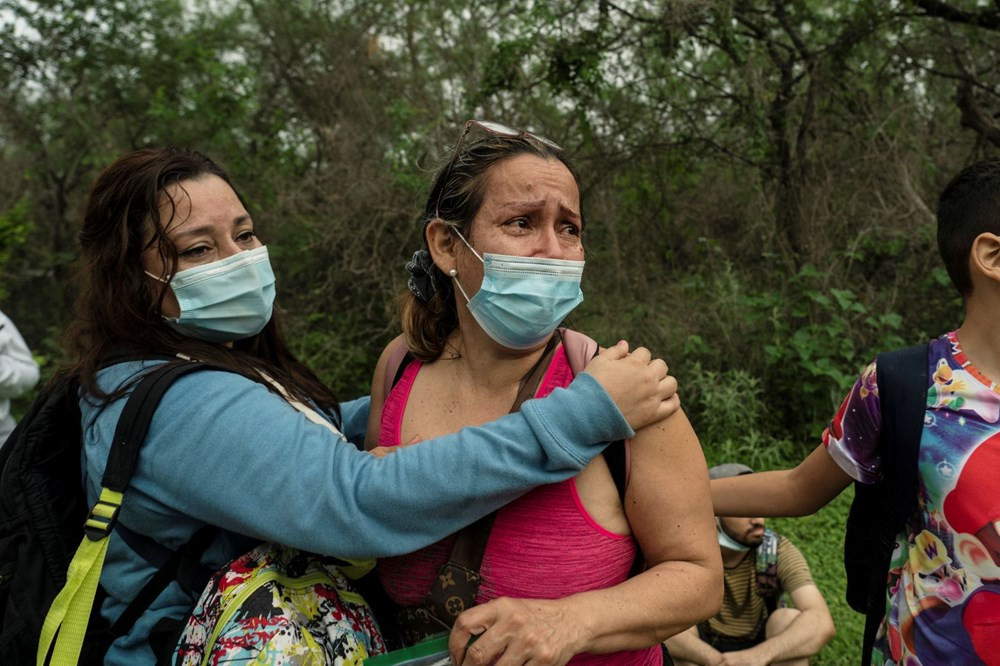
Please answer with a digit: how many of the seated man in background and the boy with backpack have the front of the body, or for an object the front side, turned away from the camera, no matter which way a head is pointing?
0

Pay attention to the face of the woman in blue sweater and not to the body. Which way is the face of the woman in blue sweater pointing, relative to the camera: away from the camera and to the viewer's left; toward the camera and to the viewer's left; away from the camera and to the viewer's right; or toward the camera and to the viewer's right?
toward the camera and to the viewer's right

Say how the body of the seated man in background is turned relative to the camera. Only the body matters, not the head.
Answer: toward the camera

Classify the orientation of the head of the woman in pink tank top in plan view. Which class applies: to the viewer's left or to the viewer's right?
to the viewer's right

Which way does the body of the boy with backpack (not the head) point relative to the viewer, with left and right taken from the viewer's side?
facing the viewer and to the right of the viewer

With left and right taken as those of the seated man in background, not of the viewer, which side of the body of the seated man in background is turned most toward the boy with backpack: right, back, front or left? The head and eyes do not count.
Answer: front

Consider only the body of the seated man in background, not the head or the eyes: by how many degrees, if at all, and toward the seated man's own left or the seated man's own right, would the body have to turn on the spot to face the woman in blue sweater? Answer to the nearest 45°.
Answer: approximately 45° to the seated man's own right
